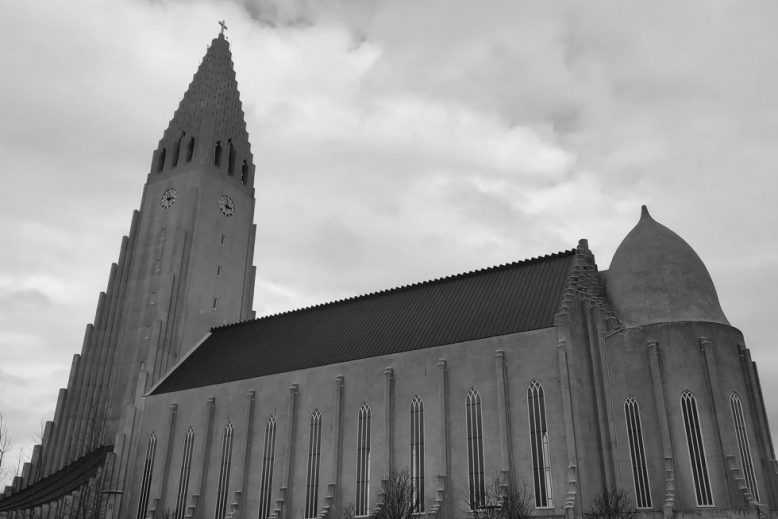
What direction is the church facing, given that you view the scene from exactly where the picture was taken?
facing away from the viewer and to the left of the viewer
